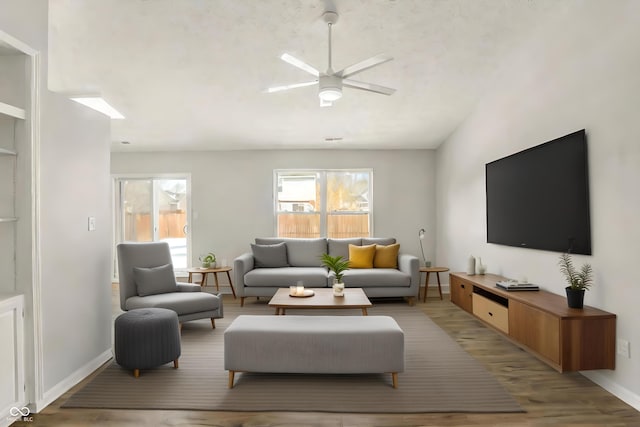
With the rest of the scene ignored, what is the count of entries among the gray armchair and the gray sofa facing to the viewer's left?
0

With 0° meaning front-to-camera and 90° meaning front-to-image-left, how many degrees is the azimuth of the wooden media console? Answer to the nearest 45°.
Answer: approximately 45°

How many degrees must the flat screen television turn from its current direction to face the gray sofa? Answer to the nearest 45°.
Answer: approximately 45° to its right

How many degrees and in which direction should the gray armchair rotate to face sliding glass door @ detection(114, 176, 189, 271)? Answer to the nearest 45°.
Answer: approximately 135° to its left

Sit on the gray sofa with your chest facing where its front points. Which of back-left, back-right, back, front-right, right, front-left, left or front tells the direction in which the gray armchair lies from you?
front-right

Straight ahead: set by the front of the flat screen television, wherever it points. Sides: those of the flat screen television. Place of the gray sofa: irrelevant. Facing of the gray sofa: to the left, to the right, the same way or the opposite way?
to the left

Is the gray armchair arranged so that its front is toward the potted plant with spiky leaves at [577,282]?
yes

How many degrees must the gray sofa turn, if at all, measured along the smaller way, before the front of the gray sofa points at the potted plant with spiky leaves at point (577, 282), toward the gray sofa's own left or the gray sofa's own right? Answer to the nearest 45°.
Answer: approximately 45° to the gray sofa's own left

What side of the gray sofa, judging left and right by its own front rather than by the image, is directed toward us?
front

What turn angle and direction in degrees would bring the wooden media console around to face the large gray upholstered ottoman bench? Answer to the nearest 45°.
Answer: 0° — it already faces it

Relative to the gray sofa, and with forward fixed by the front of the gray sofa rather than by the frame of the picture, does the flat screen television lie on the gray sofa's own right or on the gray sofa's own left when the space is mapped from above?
on the gray sofa's own left

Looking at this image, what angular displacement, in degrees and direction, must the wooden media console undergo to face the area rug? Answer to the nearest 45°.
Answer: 0° — it already faces it
